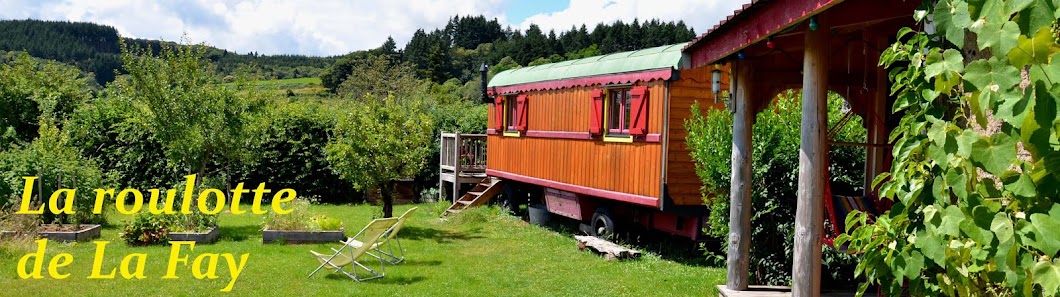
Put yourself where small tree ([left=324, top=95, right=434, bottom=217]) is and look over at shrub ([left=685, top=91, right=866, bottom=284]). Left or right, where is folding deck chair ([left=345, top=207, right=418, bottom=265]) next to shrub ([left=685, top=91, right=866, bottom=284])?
right

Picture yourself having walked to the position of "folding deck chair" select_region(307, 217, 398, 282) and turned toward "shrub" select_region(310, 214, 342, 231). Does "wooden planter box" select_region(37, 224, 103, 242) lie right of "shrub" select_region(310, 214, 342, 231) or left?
left

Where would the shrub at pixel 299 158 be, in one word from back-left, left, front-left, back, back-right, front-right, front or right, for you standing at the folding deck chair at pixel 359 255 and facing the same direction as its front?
back-right

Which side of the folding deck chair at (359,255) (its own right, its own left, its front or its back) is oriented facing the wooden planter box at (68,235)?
front

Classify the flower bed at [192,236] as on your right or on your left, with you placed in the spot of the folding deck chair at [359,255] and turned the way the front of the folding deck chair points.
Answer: on your right

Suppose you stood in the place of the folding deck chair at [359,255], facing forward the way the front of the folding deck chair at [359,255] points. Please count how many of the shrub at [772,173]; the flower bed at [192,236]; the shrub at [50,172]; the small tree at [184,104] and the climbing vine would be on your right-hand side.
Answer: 3

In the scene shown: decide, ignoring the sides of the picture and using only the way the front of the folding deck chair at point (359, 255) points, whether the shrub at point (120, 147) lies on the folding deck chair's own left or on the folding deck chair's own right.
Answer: on the folding deck chair's own right

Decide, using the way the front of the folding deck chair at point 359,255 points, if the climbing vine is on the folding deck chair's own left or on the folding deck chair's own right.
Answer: on the folding deck chair's own left

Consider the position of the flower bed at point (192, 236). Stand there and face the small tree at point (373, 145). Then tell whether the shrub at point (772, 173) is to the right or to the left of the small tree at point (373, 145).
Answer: right

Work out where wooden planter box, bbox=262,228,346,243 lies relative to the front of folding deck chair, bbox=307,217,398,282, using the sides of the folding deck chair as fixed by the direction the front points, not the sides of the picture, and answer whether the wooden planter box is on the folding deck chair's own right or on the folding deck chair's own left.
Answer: on the folding deck chair's own right

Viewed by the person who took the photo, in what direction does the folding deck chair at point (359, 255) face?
facing the viewer and to the left of the viewer
